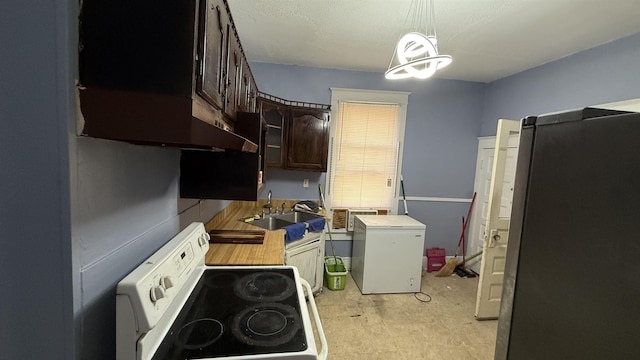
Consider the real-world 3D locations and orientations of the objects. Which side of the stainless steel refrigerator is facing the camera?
left

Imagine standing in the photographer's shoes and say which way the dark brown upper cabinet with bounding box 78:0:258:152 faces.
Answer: facing to the right of the viewer

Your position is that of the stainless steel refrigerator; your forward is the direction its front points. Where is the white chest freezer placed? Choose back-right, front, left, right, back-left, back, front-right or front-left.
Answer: front-right

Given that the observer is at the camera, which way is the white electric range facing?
facing to the right of the viewer

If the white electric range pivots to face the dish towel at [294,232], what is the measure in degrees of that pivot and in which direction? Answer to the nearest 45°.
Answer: approximately 45° to its left

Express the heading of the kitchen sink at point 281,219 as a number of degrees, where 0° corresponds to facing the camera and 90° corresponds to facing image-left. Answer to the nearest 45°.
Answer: approximately 315°

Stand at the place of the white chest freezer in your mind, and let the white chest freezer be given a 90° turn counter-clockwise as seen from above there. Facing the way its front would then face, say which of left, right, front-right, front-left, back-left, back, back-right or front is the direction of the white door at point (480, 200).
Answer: front-left

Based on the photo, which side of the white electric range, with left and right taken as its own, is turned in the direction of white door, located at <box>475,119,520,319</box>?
front

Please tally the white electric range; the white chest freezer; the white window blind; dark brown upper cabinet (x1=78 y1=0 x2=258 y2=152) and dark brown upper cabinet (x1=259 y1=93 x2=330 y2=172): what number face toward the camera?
3

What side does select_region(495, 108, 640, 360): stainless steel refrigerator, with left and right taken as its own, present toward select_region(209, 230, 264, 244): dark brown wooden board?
front
